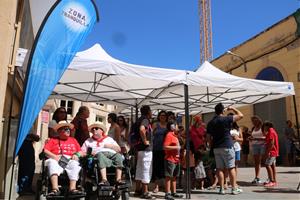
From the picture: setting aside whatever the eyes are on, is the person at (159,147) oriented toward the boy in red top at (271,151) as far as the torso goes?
no

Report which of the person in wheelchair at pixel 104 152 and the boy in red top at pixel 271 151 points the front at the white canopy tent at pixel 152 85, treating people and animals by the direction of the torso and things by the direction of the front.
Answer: the boy in red top

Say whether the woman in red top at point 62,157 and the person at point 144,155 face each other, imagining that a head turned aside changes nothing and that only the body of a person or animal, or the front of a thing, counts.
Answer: no

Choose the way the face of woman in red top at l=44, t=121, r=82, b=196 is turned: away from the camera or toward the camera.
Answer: toward the camera

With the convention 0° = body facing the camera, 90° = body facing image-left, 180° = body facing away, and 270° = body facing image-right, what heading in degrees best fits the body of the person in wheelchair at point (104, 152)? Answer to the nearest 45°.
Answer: approximately 0°

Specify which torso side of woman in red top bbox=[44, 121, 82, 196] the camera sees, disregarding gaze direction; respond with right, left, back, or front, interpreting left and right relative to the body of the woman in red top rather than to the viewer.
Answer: front

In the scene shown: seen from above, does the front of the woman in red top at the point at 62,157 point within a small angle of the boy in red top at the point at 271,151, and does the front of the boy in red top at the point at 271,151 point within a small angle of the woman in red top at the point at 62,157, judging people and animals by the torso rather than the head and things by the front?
no

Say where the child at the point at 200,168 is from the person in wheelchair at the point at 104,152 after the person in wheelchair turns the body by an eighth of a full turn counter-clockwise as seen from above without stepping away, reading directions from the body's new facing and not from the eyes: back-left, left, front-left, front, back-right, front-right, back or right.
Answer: left

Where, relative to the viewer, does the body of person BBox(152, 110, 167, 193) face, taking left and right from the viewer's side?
facing the viewer

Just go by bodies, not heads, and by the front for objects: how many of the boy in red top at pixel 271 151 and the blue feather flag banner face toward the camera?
1
